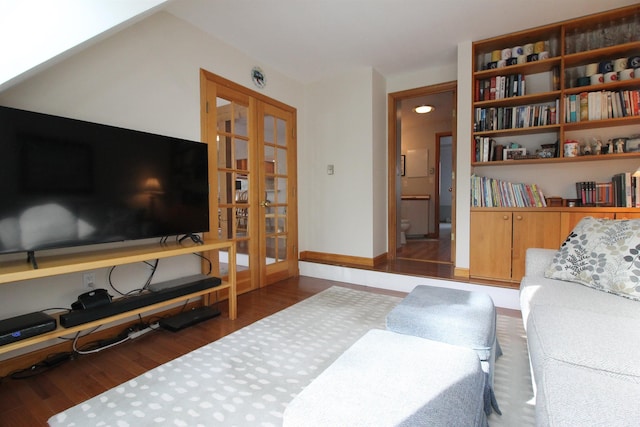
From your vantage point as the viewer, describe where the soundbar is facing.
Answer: facing the viewer and to the right of the viewer

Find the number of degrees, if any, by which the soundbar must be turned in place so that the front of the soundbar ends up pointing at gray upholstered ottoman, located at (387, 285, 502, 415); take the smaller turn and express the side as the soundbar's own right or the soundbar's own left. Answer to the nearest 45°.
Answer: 0° — it already faces it

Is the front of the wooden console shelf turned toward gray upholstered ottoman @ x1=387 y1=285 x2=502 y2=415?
yes

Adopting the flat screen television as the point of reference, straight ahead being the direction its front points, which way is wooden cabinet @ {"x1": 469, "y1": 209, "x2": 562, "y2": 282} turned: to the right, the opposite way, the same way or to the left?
to the right

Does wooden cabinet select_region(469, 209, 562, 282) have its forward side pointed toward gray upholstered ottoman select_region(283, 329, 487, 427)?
yes

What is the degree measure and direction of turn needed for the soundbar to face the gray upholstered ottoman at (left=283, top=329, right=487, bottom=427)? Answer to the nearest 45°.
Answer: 0° — it already faces it

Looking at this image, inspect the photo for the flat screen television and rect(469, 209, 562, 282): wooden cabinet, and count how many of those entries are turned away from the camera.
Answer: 0

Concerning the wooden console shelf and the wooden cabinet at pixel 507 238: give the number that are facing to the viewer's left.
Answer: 0

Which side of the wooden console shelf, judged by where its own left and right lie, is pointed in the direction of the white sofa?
front

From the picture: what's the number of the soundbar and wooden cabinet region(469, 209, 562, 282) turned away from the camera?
0

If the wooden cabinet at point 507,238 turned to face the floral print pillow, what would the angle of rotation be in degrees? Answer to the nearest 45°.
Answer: approximately 45° to its left
